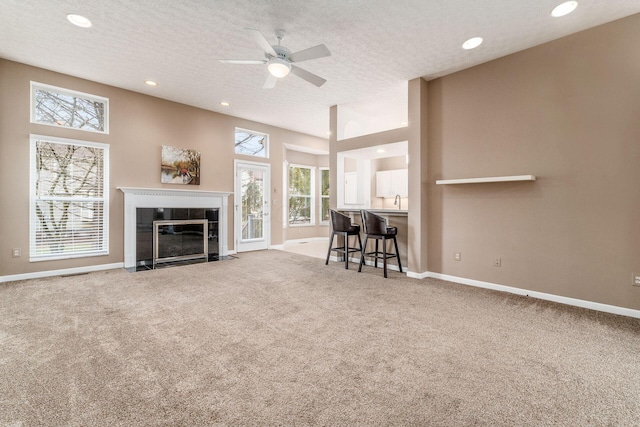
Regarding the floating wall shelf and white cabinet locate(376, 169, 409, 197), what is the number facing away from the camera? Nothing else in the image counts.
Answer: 0

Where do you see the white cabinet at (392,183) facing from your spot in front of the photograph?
facing the viewer and to the left of the viewer

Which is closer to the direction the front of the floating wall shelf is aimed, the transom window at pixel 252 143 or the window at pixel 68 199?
the window

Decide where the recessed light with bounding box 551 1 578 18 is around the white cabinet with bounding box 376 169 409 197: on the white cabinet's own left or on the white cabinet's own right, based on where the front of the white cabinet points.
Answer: on the white cabinet's own left

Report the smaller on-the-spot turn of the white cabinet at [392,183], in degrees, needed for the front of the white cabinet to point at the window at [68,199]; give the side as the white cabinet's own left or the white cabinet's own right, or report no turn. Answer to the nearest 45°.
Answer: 0° — it already faces it

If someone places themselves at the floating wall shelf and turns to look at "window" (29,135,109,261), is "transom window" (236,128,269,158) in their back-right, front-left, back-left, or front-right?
front-right

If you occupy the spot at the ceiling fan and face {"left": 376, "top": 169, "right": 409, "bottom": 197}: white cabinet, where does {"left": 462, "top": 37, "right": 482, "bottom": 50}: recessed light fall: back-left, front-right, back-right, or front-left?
front-right

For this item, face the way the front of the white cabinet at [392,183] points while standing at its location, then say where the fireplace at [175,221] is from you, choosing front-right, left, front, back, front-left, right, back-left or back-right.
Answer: front
